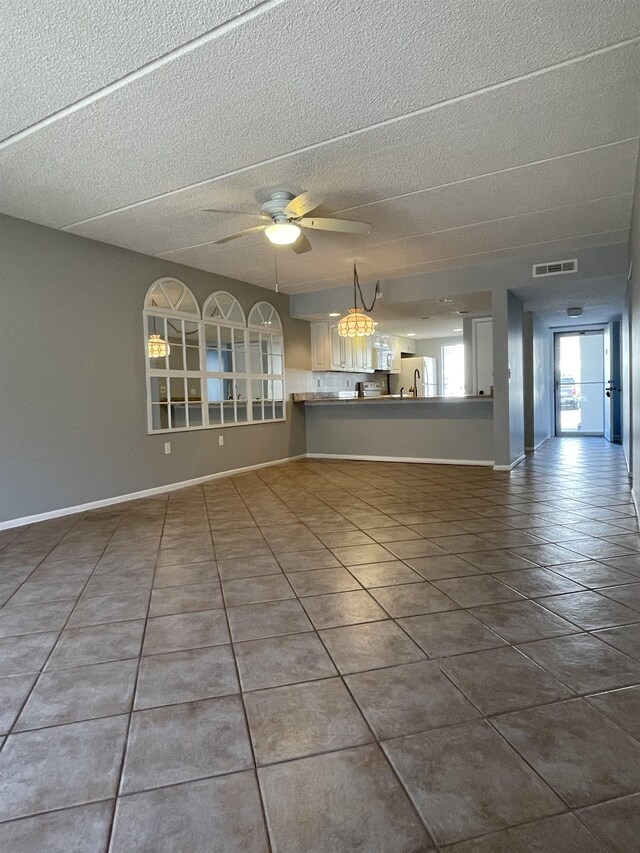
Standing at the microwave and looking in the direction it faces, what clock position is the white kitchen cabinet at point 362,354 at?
The white kitchen cabinet is roughly at 2 o'clock from the microwave.

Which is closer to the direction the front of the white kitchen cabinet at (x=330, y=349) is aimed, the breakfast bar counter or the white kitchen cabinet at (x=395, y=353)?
the breakfast bar counter

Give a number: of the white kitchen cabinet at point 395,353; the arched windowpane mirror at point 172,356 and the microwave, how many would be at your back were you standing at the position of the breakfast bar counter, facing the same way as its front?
2

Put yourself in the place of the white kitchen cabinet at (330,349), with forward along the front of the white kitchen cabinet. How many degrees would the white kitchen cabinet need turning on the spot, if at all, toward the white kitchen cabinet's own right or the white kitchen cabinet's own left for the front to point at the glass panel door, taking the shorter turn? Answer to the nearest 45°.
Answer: approximately 90° to the white kitchen cabinet's own left

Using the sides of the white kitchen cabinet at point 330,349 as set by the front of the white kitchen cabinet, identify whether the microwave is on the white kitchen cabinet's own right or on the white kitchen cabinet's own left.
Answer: on the white kitchen cabinet's own left

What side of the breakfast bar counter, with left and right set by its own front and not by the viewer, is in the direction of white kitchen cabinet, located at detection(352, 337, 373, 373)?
back
